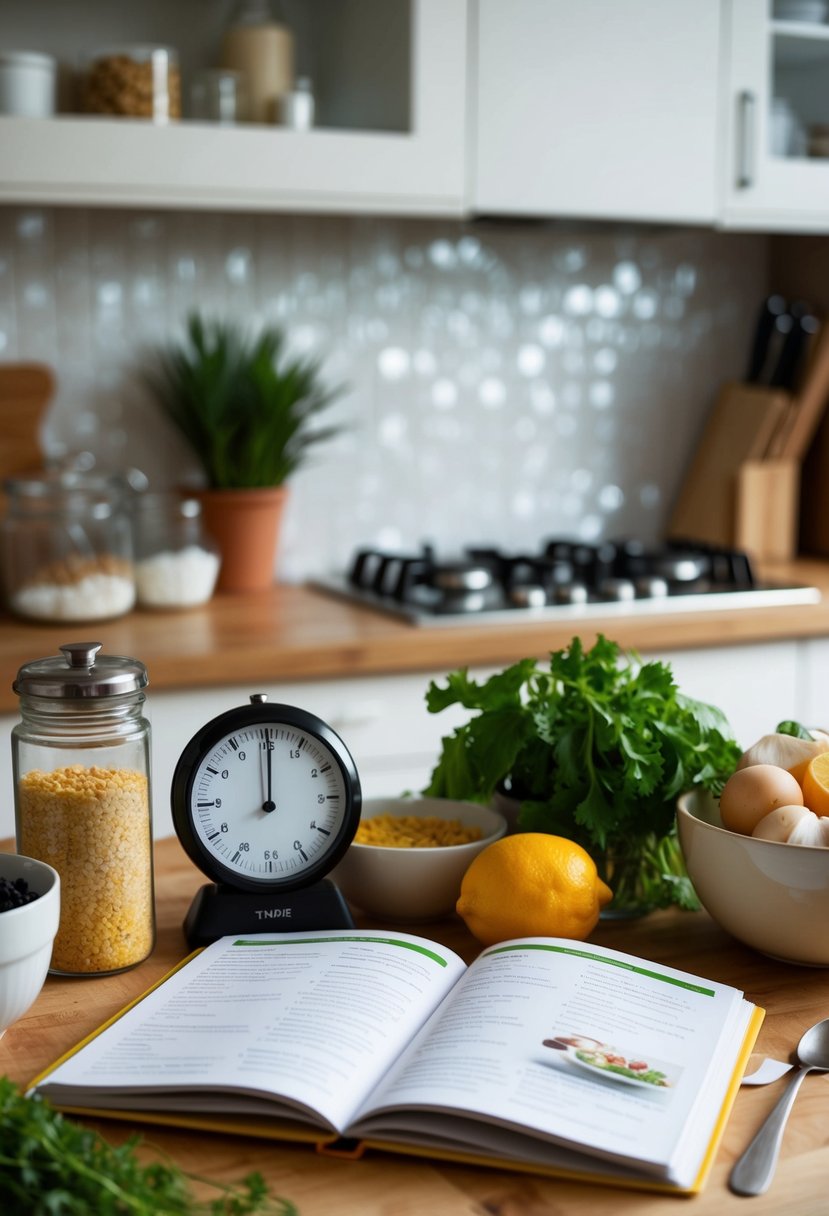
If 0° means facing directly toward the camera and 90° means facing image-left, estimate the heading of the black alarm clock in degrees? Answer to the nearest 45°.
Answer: approximately 0°

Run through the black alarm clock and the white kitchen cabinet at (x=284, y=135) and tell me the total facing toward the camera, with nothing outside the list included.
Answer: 2

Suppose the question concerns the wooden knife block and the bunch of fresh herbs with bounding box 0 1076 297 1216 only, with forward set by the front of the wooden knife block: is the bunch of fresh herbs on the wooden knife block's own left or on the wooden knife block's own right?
on the wooden knife block's own right

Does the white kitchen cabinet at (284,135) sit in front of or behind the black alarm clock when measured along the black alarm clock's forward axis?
behind

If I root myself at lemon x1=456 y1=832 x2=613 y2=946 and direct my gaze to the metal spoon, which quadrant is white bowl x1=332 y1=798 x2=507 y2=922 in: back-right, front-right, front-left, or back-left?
back-right

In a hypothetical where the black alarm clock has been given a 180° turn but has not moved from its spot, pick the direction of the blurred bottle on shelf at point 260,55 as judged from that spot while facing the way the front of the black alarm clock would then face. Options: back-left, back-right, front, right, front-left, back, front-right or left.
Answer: front
